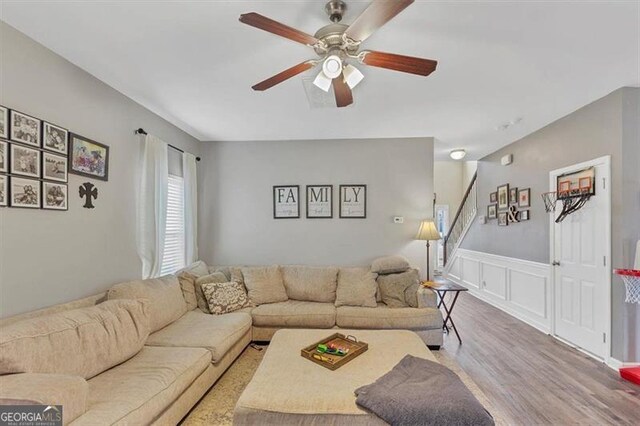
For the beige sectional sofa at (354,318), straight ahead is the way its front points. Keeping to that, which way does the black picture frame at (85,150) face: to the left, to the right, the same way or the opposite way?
to the left

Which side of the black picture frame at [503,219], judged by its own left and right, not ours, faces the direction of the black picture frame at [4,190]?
front

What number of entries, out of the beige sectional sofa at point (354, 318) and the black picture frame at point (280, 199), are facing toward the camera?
2

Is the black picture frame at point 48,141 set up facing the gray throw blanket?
yes

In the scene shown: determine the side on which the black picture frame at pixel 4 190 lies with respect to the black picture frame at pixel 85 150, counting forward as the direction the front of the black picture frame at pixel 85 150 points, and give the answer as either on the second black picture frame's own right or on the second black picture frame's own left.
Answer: on the second black picture frame's own right
